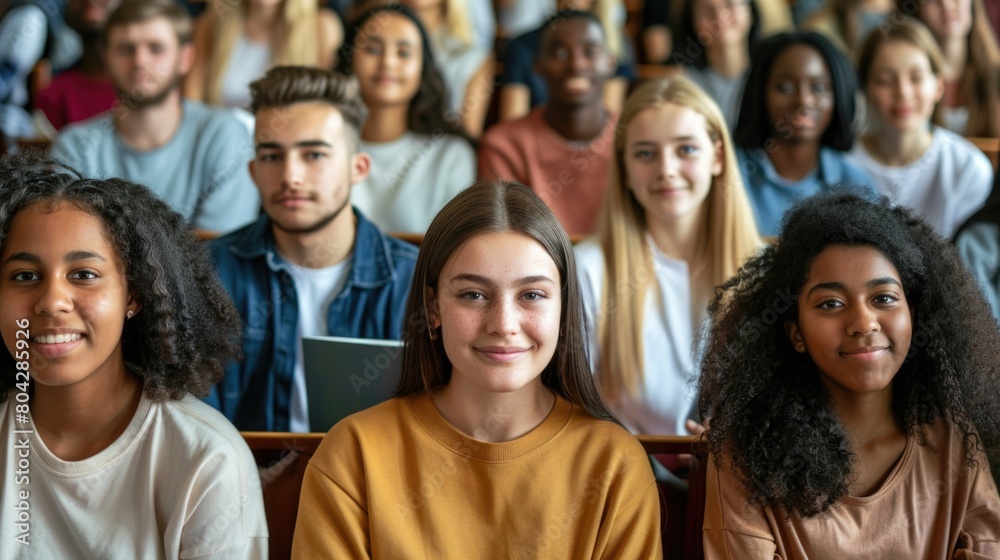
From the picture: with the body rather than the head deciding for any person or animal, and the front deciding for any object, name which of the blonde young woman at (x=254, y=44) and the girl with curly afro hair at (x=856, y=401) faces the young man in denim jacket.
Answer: the blonde young woman

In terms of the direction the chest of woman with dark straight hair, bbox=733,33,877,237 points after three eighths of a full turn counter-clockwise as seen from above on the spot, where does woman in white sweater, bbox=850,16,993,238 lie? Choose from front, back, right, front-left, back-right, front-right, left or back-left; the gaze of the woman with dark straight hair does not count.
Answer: front

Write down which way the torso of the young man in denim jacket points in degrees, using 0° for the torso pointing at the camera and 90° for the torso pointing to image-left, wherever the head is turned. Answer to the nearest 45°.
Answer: approximately 0°

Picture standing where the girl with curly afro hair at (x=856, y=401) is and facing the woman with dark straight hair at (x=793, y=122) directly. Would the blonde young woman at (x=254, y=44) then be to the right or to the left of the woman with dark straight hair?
left

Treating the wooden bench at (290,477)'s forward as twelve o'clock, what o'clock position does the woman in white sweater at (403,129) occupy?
The woman in white sweater is roughly at 6 o'clock from the wooden bench.

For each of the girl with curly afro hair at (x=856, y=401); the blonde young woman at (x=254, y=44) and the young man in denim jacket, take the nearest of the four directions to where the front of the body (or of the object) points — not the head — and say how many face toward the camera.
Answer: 3

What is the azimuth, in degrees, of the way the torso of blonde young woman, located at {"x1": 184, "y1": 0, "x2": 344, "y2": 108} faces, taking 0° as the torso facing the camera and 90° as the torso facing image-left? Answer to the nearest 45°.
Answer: approximately 0°

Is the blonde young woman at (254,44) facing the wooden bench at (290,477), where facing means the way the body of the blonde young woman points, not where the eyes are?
yes

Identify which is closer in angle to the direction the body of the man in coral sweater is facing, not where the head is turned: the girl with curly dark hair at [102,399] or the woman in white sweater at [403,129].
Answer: the girl with curly dark hair
